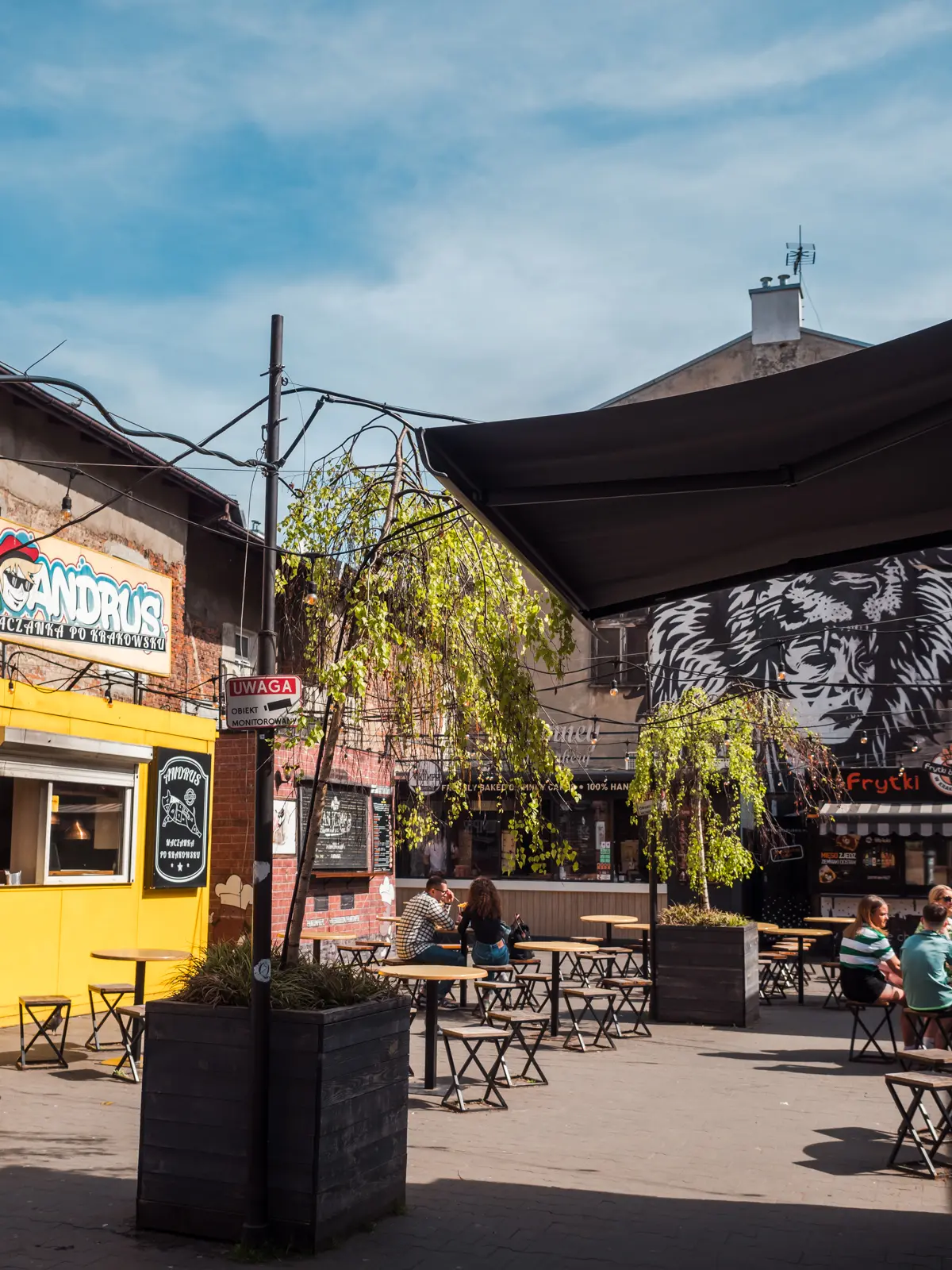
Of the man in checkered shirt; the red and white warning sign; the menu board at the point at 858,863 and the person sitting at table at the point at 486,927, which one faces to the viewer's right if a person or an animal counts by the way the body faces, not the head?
the man in checkered shirt

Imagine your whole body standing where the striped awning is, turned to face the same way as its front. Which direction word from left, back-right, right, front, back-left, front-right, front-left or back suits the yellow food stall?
front-right

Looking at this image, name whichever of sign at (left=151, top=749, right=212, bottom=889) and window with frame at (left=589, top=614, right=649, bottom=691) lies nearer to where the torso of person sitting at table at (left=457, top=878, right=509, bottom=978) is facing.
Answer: the window with frame

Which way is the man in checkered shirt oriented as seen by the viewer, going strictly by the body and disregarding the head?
to the viewer's right

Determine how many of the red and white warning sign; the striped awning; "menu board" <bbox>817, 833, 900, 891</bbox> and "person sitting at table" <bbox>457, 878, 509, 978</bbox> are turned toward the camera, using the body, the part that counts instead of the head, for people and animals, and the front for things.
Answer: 3

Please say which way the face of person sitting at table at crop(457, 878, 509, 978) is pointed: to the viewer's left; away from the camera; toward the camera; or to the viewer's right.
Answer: away from the camera

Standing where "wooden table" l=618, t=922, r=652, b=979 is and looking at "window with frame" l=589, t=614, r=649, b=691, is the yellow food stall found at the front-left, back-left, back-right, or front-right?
back-left

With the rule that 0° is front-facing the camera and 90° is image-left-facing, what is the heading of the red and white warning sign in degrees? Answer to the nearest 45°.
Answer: approximately 0°

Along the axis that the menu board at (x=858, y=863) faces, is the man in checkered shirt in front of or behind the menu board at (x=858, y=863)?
in front

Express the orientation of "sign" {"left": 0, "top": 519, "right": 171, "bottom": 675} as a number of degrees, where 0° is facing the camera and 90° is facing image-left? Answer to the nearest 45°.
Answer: approximately 315°

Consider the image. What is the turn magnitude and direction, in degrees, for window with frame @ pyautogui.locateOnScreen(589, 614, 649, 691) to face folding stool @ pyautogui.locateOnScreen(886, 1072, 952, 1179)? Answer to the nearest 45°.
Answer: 0° — it already faces it

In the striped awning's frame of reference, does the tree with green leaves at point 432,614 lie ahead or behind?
ahead

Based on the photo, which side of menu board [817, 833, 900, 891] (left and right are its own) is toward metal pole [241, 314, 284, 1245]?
front
